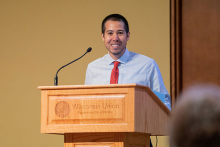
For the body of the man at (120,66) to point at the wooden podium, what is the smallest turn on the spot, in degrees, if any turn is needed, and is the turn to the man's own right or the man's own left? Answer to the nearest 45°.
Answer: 0° — they already face it

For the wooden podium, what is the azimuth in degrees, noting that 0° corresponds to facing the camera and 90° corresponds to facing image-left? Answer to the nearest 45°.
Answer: approximately 45°

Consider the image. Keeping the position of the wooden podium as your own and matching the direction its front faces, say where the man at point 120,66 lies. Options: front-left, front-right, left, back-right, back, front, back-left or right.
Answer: back-right

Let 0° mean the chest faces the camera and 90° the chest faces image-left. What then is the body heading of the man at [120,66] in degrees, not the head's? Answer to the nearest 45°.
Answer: approximately 0°
